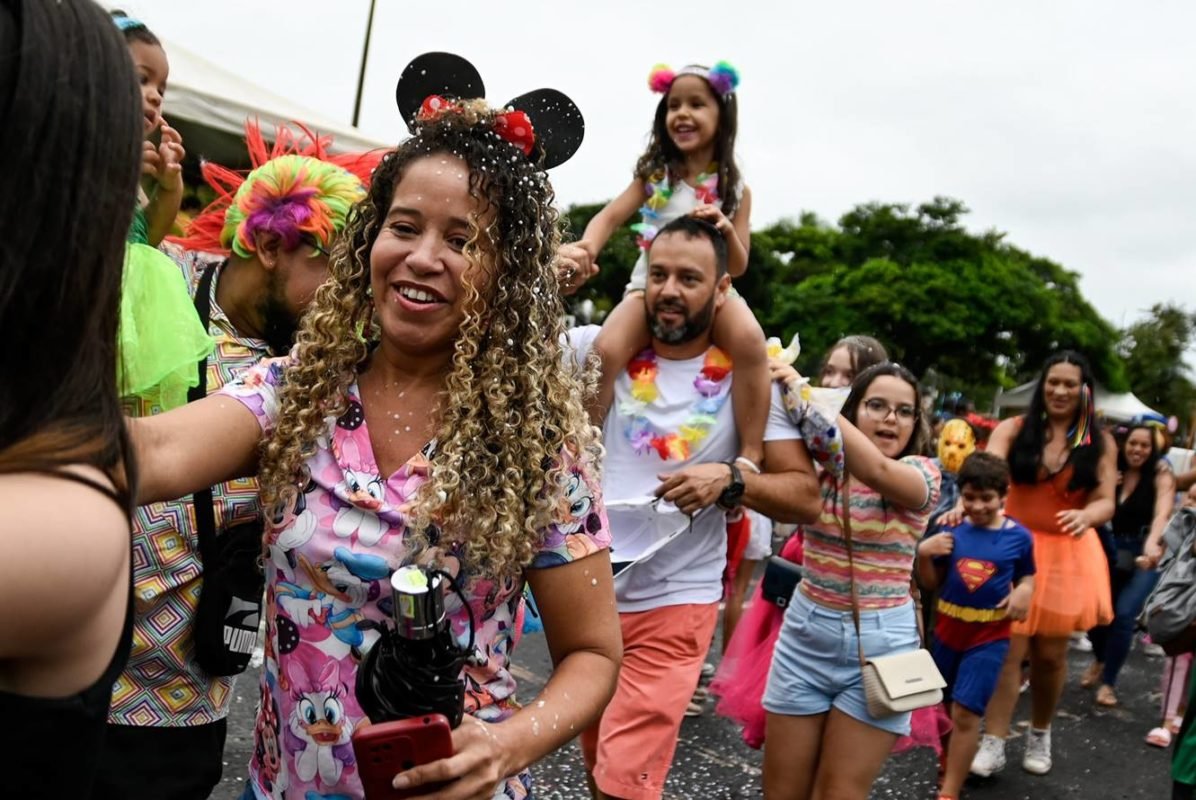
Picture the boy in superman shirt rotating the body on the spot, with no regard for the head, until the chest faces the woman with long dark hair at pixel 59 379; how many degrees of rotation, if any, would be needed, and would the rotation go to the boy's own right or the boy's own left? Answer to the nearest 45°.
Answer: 0° — they already face them

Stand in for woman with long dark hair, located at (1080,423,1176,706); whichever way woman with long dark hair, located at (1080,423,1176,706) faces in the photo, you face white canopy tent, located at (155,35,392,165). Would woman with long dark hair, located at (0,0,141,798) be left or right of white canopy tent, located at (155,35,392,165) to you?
left

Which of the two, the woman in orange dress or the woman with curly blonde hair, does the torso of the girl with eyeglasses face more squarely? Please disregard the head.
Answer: the woman with curly blonde hair

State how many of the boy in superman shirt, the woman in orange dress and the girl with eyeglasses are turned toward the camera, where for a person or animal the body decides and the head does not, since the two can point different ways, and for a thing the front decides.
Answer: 3

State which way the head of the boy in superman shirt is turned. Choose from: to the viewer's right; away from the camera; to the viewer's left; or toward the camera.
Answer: toward the camera

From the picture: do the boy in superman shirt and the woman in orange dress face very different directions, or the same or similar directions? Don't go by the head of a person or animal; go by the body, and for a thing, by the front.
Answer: same or similar directions

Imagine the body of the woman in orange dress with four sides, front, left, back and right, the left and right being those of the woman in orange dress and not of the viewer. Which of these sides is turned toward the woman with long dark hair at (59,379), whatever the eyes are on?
front

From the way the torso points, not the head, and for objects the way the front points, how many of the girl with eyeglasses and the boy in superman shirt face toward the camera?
2

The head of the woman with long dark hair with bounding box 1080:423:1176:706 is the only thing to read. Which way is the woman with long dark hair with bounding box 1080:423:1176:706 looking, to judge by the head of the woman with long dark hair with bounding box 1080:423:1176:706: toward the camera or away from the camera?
toward the camera

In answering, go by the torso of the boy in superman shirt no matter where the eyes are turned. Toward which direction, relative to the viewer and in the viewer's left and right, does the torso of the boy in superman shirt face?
facing the viewer

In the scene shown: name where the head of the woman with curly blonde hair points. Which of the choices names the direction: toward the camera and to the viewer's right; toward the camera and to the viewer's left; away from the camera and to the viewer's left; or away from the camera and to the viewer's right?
toward the camera and to the viewer's left

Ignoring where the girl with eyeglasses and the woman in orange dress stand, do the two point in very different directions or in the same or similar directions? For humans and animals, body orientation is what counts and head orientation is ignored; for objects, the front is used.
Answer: same or similar directions

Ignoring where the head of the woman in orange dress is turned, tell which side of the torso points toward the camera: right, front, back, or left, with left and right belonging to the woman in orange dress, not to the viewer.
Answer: front

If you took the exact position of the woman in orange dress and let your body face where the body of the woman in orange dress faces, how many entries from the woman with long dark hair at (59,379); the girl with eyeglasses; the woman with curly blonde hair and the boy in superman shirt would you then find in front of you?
4

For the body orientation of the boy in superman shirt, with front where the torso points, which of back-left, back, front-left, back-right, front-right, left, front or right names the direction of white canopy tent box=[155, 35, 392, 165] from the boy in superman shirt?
right

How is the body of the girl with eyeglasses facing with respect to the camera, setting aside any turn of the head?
toward the camera
